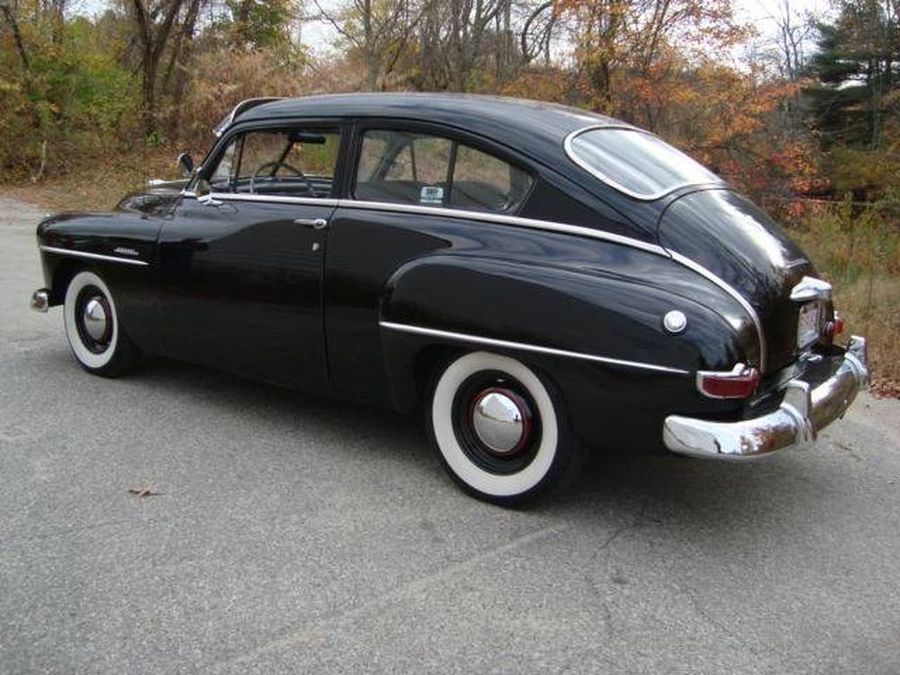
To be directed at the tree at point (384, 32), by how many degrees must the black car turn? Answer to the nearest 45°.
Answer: approximately 45° to its right

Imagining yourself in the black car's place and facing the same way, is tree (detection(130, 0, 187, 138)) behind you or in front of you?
in front

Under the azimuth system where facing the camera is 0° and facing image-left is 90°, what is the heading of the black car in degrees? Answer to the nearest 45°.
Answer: approximately 135°

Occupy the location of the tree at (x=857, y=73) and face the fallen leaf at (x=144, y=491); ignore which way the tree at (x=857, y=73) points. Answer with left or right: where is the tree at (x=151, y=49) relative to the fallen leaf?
right

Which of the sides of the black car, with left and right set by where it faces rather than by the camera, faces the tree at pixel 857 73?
right

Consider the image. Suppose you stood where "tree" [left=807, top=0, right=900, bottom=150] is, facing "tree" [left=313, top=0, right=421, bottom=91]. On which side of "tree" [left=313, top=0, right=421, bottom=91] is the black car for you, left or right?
left

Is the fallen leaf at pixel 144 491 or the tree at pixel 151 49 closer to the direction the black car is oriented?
the tree
